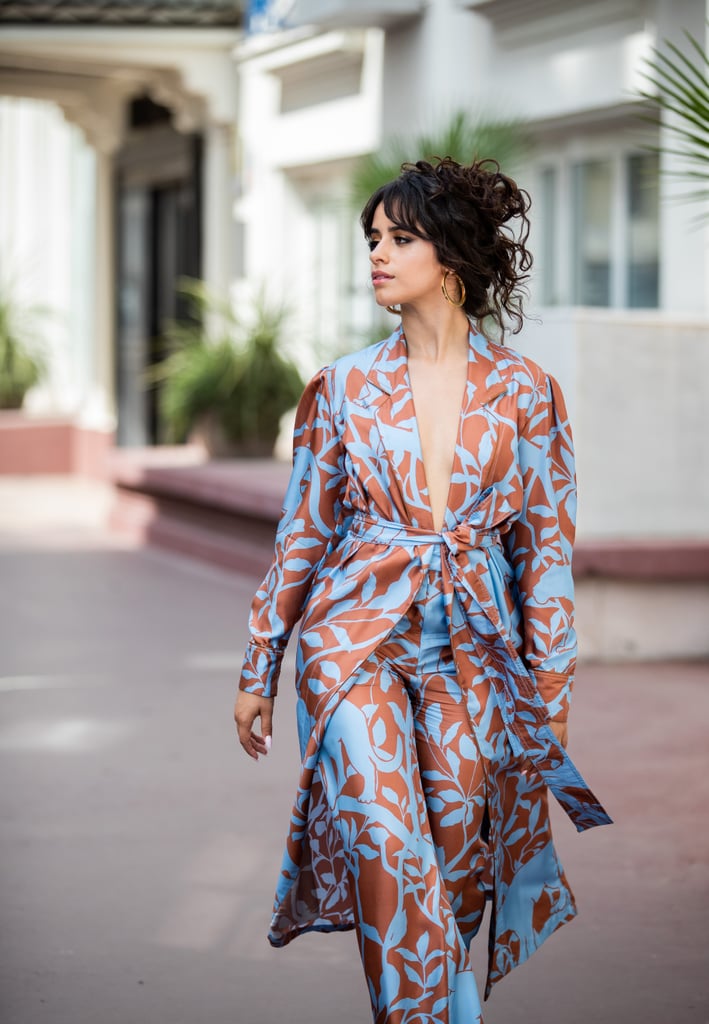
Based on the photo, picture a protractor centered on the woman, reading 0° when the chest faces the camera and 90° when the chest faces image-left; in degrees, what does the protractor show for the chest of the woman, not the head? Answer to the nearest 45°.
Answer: approximately 0°

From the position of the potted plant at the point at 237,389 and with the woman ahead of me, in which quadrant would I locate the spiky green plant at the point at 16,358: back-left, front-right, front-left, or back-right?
back-right

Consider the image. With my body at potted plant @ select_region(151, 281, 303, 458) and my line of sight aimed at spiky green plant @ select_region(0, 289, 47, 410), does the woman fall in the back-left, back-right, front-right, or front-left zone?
back-left

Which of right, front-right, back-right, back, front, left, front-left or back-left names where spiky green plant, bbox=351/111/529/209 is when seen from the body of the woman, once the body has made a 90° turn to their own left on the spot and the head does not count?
left

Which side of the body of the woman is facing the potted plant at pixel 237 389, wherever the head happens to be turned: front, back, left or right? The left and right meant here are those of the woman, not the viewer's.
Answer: back

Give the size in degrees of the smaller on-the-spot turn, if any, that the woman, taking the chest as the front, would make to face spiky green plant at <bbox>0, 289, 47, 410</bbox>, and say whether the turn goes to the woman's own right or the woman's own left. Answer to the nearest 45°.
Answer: approximately 180°
